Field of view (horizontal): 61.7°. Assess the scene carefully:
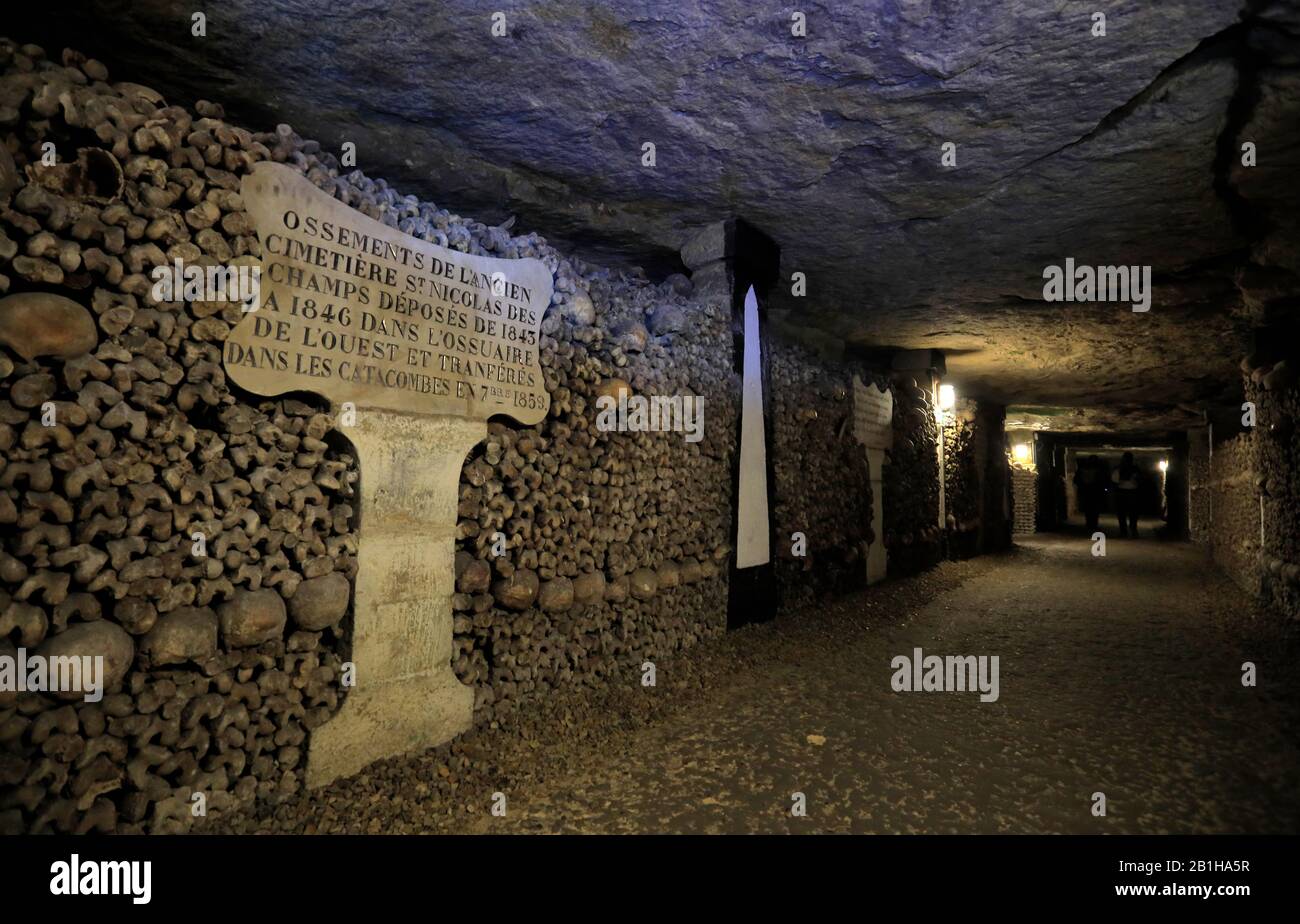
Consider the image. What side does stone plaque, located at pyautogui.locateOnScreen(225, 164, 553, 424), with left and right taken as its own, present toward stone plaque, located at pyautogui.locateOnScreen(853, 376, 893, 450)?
left

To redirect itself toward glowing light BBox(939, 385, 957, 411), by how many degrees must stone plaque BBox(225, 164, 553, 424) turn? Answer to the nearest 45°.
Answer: approximately 90° to its left

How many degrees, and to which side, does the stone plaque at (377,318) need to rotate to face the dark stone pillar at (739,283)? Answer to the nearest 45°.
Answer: approximately 90° to its left

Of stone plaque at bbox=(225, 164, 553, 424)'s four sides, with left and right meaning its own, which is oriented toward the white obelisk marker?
left

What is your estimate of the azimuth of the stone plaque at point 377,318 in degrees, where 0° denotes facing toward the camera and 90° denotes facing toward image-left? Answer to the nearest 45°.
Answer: approximately 315°

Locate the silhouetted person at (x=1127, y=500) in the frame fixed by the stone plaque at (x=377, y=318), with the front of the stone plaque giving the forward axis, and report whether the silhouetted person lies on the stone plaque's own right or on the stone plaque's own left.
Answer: on the stone plaque's own left
